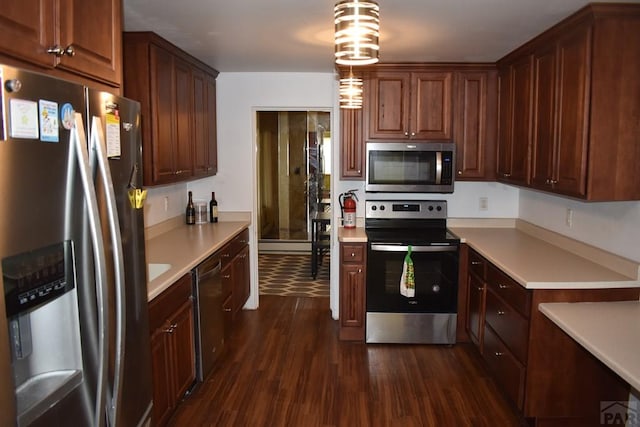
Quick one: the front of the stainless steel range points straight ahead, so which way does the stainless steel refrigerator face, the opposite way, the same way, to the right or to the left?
to the left

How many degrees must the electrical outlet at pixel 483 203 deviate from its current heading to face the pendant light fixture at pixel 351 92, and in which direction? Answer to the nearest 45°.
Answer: approximately 45° to its right

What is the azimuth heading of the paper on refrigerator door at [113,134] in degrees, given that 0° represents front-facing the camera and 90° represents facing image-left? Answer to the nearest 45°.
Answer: approximately 315°

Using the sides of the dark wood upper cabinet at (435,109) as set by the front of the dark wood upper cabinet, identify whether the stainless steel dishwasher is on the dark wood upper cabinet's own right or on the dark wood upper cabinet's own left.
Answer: on the dark wood upper cabinet's own right

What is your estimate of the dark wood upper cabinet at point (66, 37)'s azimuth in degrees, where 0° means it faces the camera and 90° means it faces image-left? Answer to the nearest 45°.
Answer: approximately 315°
